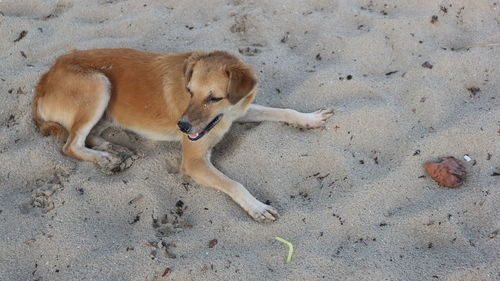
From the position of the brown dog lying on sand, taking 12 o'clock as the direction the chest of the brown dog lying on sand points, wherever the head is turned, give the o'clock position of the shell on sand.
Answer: The shell on sand is roughly at 1 o'clock from the brown dog lying on sand.

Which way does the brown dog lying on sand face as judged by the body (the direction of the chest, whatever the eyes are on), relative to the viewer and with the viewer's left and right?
facing to the right of the viewer
